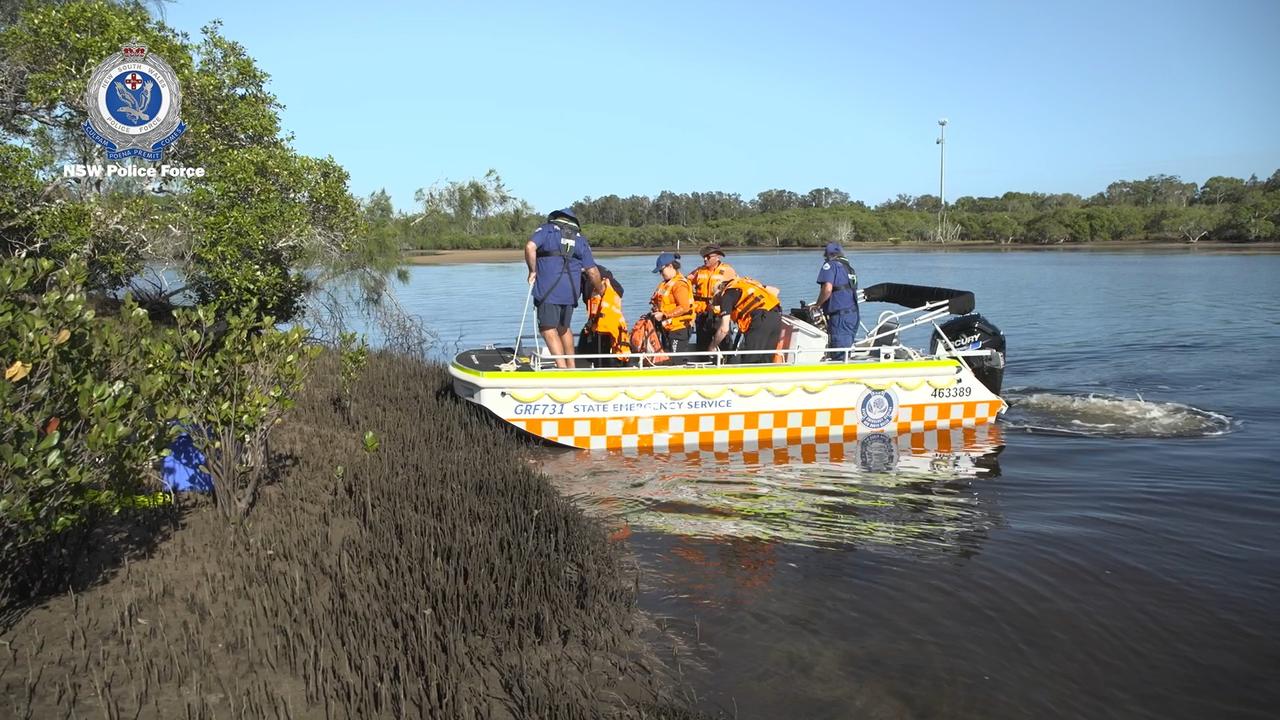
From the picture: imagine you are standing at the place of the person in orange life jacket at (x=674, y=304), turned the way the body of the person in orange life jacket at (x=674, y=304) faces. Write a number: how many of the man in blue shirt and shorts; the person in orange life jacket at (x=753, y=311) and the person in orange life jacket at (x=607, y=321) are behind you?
1

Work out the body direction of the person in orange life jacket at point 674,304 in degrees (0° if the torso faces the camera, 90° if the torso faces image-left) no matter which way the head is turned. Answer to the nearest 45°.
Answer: approximately 90°

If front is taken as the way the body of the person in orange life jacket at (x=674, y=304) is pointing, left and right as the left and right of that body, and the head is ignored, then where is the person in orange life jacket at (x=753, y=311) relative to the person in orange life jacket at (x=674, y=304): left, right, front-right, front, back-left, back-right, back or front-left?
back

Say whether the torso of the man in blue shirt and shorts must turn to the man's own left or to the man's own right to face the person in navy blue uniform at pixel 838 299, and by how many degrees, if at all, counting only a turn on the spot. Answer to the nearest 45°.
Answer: approximately 90° to the man's own right

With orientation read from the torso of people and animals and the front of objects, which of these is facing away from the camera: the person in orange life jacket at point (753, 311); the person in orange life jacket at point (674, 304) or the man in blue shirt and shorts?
the man in blue shirt and shorts

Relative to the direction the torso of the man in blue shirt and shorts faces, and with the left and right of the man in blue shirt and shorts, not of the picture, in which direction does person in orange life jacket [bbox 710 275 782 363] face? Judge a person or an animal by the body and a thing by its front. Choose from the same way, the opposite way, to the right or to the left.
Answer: to the left

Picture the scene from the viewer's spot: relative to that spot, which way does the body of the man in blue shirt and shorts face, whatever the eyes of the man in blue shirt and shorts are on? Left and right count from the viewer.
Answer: facing away from the viewer

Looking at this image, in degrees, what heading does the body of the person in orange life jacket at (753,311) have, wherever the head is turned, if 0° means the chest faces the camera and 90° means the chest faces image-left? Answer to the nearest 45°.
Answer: approximately 90°

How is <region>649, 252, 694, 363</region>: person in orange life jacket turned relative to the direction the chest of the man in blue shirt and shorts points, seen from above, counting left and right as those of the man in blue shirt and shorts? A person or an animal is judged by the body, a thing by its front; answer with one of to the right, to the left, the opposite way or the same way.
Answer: to the left

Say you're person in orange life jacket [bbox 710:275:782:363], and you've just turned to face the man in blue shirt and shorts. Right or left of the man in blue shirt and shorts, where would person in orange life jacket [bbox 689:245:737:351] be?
right
